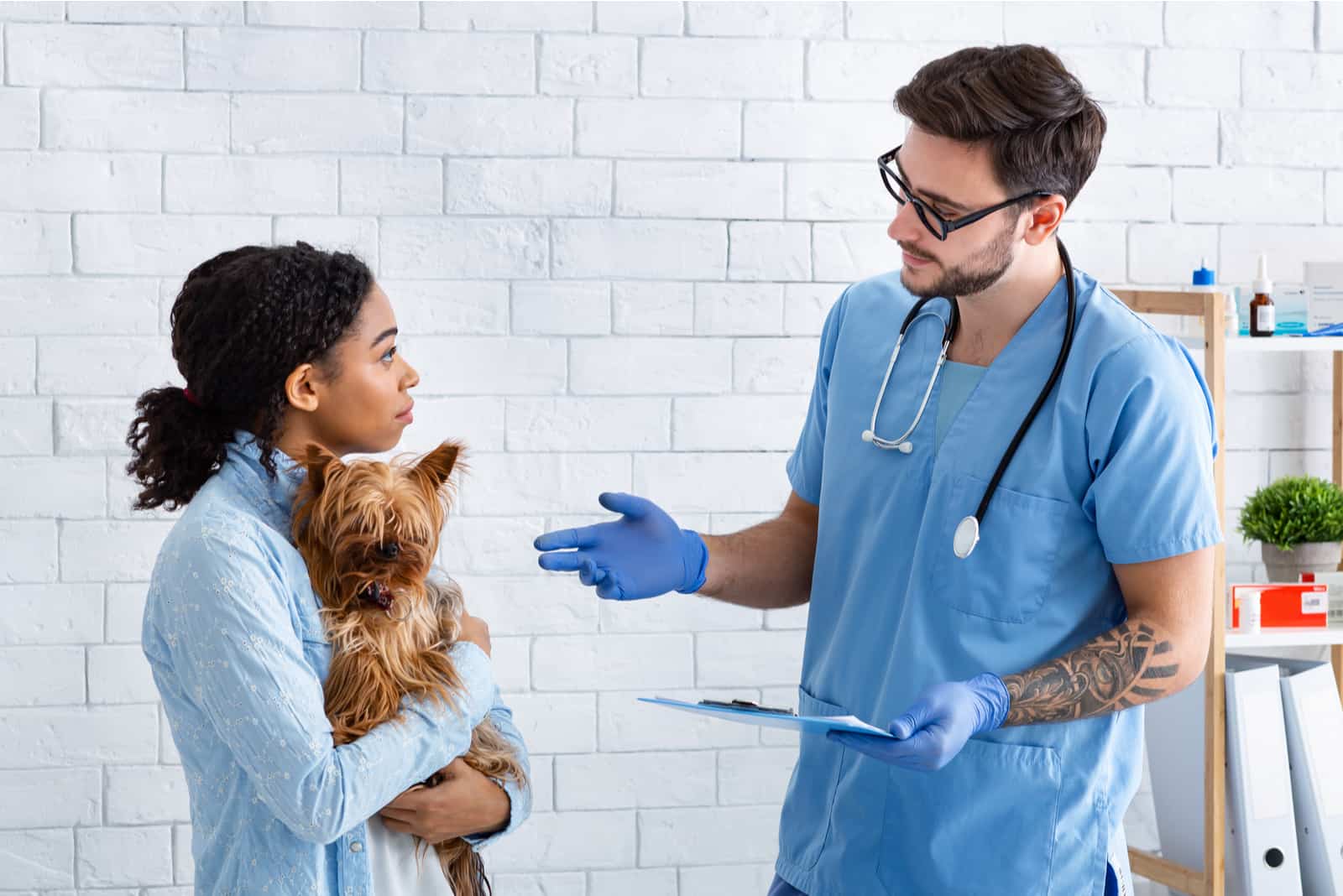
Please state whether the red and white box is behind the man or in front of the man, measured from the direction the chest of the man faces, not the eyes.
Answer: behind

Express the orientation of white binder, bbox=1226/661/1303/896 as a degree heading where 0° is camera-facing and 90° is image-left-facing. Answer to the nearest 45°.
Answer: approximately 0°

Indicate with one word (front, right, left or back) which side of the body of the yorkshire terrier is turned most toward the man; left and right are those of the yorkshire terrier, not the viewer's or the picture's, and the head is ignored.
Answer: left

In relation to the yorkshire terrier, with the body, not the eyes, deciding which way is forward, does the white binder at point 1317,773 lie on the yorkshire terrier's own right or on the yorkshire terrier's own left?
on the yorkshire terrier's own left

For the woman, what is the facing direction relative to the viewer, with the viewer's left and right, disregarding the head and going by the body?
facing to the right of the viewer

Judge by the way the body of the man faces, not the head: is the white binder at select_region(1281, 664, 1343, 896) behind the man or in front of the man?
behind

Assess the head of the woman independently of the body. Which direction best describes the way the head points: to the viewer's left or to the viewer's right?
to the viewer's right

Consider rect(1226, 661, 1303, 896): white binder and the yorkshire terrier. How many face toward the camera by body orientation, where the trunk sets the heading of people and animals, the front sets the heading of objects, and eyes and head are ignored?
2
